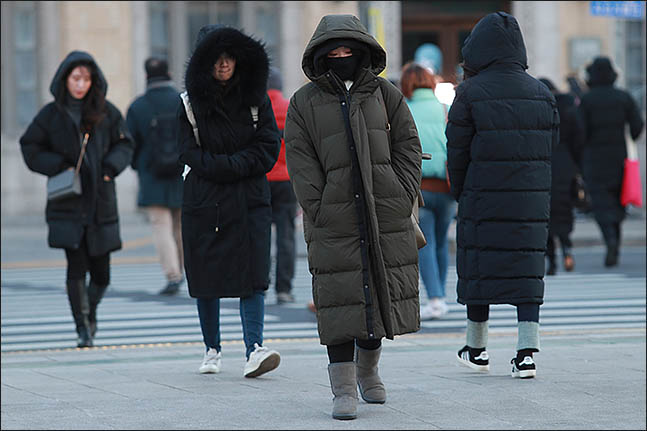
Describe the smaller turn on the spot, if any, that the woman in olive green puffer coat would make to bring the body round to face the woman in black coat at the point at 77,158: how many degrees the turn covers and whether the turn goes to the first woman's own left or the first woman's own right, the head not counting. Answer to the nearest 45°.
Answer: approximately 135° to the first woman's own right

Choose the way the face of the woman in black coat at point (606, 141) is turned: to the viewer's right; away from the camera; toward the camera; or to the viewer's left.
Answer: away from the camera

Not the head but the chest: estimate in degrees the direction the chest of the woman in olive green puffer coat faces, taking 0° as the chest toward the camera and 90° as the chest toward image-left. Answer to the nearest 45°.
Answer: approximately 0°

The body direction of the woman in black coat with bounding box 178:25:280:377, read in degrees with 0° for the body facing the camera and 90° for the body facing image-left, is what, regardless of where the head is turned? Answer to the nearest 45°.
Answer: approximately 0°

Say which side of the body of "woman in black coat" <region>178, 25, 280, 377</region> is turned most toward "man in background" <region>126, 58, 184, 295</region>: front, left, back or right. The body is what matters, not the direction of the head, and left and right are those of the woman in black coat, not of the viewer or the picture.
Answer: back

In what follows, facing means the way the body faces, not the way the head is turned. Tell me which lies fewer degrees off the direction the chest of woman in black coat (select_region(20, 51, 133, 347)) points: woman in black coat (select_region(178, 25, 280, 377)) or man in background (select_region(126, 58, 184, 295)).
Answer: the woman in black coat

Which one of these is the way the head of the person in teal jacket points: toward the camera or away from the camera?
away from the camera

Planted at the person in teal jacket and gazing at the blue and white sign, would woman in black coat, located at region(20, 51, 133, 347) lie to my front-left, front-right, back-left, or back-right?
back-left

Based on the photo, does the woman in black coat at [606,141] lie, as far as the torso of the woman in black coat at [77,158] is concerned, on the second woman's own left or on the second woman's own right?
on the second woman's own left

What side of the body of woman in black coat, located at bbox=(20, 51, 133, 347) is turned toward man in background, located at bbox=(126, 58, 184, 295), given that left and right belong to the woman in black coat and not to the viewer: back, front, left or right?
back

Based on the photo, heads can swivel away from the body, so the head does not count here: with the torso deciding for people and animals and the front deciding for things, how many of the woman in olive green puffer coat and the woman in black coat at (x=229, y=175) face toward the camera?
2
